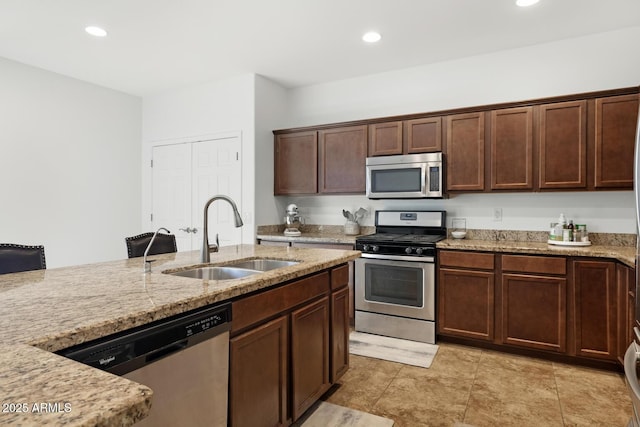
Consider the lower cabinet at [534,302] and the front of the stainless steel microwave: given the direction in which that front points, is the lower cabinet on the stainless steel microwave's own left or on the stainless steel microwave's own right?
on the stainless steel microwave's own left

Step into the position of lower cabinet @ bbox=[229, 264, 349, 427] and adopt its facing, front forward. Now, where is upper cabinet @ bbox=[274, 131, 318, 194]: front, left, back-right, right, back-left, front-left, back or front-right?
back-left

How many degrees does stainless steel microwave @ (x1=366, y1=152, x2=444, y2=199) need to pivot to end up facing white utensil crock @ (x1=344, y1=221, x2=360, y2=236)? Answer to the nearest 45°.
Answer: approximately 135° to its right

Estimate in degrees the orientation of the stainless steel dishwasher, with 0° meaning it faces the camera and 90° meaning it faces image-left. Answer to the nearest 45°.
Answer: approximately 315°

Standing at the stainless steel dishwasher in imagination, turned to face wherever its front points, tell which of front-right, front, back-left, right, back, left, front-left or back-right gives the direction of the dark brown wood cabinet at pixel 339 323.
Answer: left

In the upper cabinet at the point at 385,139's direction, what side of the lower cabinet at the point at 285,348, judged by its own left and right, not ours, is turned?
left

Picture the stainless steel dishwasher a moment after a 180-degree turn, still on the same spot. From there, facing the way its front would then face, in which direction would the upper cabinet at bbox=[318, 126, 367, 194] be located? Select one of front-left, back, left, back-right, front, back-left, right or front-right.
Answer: right

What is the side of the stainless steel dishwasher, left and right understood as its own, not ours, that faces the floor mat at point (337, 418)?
left

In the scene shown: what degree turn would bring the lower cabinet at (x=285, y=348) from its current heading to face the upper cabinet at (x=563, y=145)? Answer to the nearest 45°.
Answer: approximately 90° to its left

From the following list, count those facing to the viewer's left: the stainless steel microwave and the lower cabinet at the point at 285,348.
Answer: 0

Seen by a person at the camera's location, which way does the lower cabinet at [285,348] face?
facing the viewer and to the right of the viewer

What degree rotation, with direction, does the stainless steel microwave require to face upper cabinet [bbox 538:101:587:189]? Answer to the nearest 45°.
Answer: approximately 90° to its left
